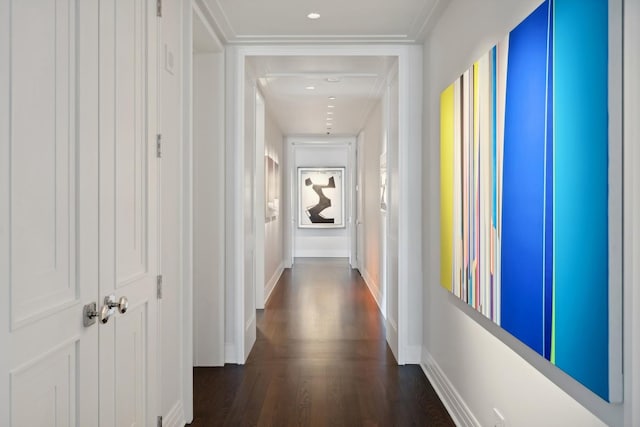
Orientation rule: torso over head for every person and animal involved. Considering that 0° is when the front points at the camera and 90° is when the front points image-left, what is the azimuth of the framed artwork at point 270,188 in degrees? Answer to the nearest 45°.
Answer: approximately 270°

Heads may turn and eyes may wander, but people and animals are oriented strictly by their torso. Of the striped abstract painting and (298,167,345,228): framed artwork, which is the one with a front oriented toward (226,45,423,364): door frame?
the framed artwork

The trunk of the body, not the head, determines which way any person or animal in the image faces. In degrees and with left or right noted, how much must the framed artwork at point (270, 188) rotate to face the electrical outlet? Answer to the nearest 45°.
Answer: approximately 90° to its right

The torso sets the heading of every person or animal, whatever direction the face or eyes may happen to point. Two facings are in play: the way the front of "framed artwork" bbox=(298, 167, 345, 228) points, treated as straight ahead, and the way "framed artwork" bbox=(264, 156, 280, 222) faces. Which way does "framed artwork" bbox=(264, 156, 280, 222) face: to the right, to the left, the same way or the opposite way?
to the left

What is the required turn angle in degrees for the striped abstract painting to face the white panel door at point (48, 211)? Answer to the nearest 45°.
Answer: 0° — it already faces it

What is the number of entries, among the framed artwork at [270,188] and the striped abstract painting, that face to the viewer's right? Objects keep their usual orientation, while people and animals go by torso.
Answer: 1

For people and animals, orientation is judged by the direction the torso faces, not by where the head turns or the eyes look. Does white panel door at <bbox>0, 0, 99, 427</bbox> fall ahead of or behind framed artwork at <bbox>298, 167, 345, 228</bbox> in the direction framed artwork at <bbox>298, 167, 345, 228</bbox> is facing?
ahead

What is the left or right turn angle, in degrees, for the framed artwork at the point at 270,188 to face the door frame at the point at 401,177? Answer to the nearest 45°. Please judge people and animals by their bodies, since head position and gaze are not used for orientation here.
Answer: approximately 90° to its right
